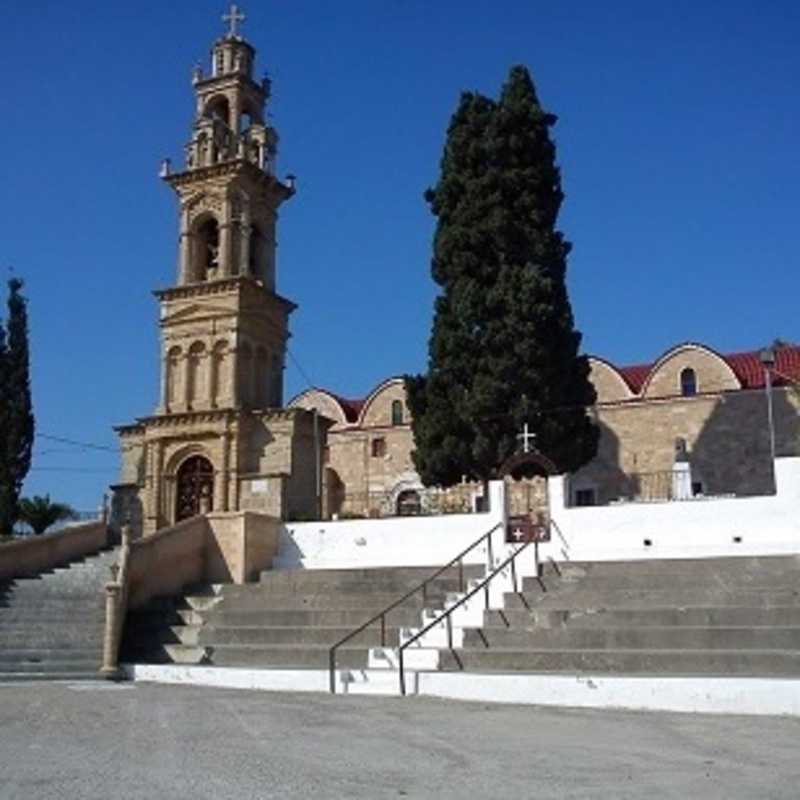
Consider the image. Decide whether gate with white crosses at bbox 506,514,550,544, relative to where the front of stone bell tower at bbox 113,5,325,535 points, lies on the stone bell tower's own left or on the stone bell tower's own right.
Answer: on the stone bell tower's own left

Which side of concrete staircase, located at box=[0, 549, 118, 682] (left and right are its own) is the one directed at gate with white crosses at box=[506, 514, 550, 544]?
left

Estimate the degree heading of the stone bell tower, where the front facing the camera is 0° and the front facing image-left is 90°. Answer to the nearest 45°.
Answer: approximately 45°

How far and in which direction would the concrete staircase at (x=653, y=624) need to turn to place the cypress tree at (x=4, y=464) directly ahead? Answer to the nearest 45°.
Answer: approximately 135° to its right

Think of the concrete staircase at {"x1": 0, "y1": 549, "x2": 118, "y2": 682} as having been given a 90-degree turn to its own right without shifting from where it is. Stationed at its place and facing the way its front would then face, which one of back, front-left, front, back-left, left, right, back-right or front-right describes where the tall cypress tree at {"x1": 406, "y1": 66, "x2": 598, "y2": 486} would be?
back

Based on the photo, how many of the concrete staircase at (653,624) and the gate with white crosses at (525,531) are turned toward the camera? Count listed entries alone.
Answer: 2

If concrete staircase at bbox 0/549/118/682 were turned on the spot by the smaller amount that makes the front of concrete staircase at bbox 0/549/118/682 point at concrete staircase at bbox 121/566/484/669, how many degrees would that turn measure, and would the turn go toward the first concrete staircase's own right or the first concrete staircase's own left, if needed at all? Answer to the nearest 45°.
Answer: approximately 90° to the first concrete staircase's own left

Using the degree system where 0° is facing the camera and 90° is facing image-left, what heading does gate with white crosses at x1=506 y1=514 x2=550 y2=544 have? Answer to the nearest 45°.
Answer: approximately 0°

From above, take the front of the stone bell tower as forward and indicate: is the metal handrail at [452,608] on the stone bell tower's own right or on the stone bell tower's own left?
on the stone bell tower's own left

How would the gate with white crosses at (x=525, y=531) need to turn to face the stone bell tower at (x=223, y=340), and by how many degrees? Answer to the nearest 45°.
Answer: approximately 135° to its right

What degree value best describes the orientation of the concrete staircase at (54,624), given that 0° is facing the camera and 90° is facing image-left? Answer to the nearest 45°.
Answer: approximately 0°
